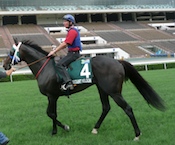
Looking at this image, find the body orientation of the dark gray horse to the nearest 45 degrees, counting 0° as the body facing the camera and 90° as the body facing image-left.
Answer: approximately 90°

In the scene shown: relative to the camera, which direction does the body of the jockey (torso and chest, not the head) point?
to the viewer's left
